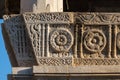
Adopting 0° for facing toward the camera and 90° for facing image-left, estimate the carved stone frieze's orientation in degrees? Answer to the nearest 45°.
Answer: approximately 0°
